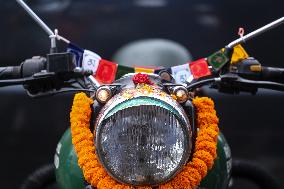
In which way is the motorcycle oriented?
toward the camera
